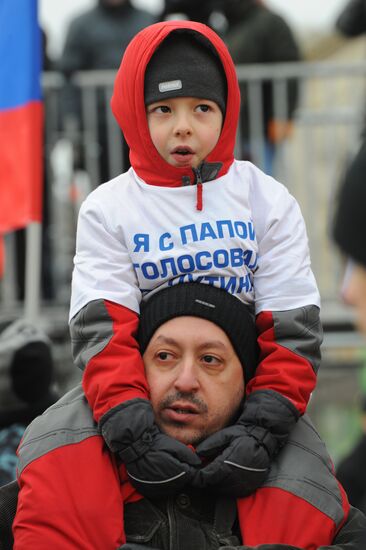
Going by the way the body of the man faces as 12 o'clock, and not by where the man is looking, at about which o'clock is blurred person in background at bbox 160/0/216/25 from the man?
The blurred person in background is roughly at 6 o'clock from the man.

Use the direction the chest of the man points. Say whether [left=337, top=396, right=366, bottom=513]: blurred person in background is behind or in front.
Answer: behind

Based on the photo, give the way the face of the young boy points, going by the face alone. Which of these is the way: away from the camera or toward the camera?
toward the camera

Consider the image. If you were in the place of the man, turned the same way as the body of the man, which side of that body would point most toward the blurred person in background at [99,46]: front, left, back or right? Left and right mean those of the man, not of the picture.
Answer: back

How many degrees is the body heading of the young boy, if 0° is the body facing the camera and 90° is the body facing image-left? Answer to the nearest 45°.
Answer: approximately 0°

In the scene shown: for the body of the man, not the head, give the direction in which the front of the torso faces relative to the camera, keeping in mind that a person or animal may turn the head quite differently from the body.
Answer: toward the camera
